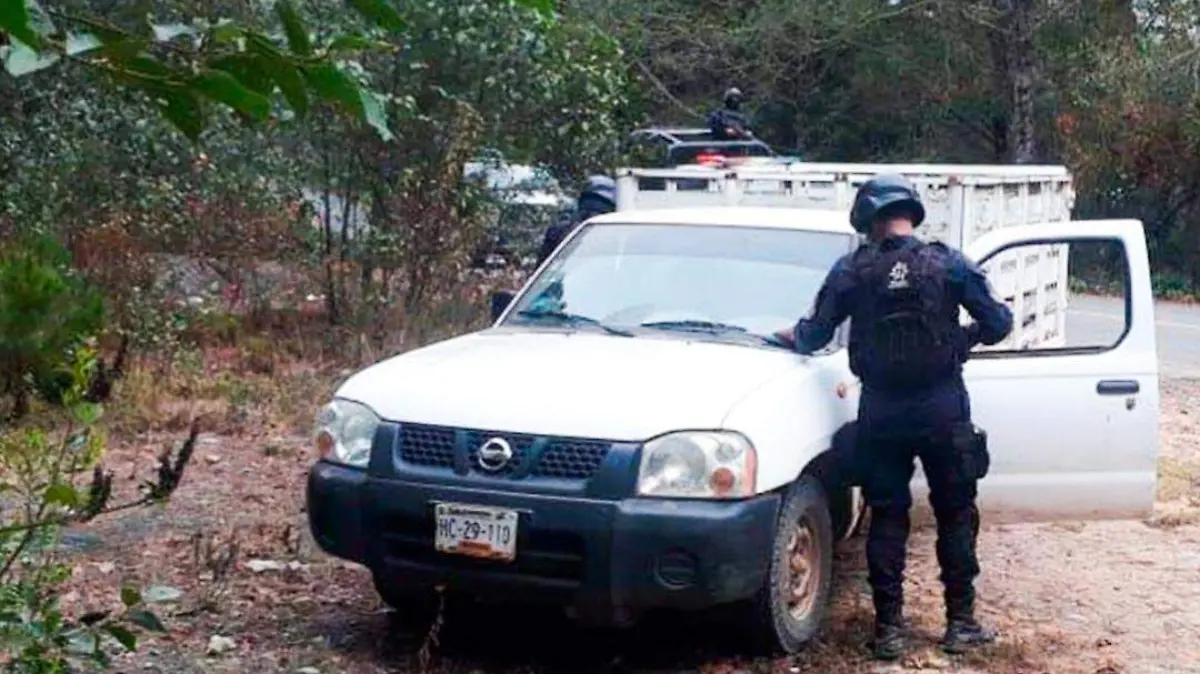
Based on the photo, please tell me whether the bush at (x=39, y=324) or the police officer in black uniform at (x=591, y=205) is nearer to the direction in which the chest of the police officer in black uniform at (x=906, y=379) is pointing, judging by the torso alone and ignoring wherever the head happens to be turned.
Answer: the police officer in black uniform

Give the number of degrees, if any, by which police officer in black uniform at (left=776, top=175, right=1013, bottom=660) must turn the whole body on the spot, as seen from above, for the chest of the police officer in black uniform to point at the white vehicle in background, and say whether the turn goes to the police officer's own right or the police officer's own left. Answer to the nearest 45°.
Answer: approximately 45° to the police officer's own left

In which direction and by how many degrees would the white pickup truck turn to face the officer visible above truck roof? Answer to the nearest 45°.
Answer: approximately 135° to its right

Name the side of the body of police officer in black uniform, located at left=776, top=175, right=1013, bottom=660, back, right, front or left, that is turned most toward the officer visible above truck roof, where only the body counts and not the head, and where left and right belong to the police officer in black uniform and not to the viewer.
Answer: front

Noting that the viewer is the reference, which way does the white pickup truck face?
facing the viewer and to the left of the viewer

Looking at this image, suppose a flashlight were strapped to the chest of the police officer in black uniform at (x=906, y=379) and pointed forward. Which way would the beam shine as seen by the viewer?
away from the camera

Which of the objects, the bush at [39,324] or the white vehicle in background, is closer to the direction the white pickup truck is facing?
the bush

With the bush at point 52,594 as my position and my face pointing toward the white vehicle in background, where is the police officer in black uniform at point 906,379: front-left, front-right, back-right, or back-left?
front-right

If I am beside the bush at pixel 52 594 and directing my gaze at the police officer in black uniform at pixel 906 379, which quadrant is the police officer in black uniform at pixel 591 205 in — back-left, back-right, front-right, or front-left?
front-left

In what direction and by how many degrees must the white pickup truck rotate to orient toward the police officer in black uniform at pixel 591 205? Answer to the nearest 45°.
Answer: approximately 135° to its right

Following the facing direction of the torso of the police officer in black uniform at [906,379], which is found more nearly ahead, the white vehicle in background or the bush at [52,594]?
the white vehicle in background

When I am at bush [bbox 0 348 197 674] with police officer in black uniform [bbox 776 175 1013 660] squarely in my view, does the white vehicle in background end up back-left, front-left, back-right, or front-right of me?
front-left
